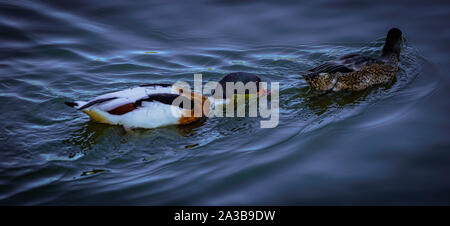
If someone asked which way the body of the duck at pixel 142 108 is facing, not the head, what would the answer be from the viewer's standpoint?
to the viewer's right

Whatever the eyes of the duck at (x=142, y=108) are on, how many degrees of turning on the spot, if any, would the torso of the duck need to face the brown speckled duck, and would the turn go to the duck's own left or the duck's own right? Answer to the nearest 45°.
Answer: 0° — it already faces it
